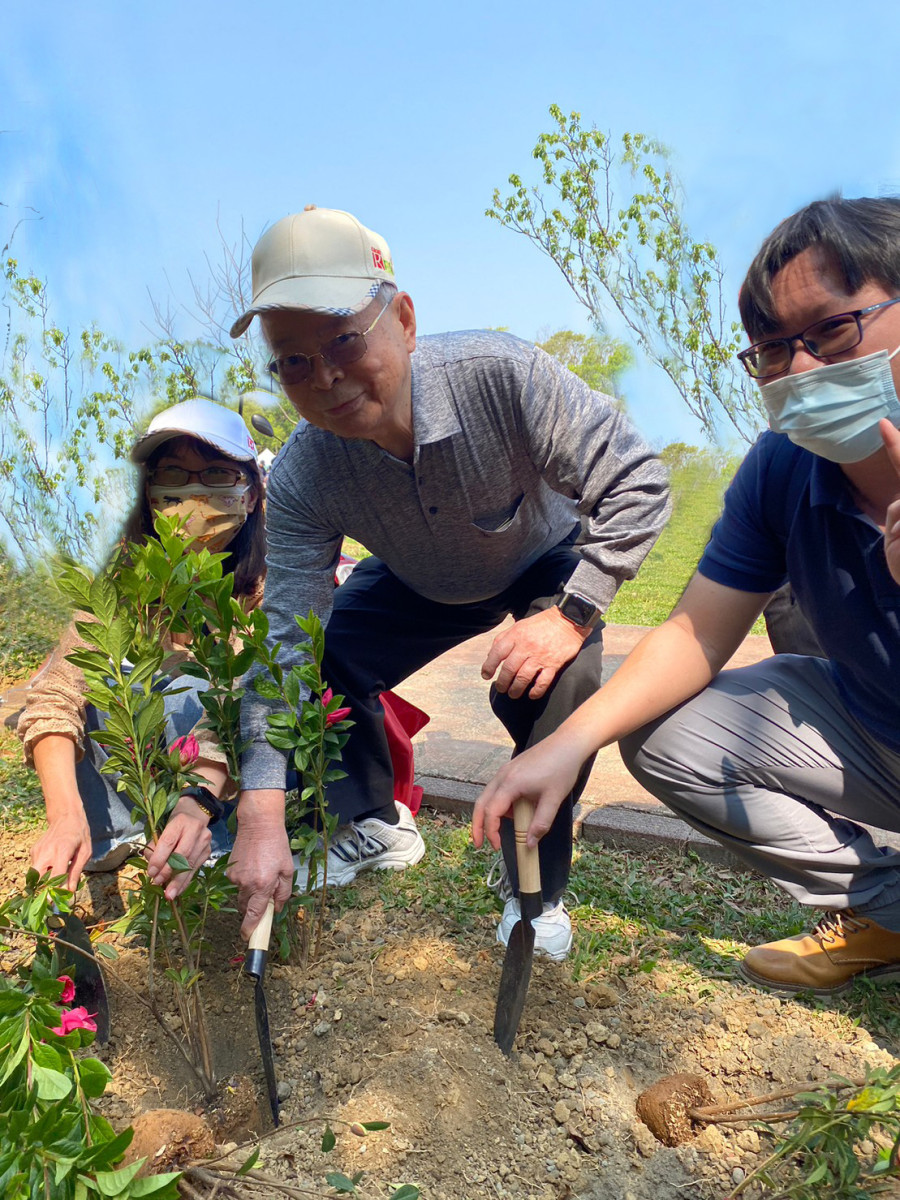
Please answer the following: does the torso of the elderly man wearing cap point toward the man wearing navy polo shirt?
no

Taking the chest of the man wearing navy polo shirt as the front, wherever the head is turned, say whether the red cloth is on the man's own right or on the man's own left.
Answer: on the man's own right

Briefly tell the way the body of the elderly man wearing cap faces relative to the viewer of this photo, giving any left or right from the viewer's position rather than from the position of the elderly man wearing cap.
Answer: facing the viewer

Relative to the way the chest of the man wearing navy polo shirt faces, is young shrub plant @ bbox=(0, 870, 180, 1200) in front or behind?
in front

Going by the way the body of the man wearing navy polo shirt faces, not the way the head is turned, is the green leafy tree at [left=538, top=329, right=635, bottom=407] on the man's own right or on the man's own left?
on the man's own right

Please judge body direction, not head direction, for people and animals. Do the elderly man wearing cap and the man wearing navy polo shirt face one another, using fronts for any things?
no

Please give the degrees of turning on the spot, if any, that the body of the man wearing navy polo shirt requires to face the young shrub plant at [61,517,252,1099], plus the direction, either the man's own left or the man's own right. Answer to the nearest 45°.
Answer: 0° — they already face it

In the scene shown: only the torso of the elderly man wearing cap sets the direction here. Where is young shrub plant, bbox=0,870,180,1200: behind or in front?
in front

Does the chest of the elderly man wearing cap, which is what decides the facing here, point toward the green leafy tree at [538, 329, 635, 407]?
no

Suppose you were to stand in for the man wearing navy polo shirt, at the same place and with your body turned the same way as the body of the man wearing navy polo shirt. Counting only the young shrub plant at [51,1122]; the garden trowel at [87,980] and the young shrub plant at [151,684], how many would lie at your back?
0

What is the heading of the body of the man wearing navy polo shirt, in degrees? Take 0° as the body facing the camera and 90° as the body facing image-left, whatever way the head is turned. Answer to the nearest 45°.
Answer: approximately 45°

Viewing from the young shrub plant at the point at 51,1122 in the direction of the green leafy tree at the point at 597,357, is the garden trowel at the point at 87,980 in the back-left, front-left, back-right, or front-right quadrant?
front-left

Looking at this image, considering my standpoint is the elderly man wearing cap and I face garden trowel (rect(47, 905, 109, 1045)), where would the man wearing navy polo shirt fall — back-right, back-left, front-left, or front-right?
back-left

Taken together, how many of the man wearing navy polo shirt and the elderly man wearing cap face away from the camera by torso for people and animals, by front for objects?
0

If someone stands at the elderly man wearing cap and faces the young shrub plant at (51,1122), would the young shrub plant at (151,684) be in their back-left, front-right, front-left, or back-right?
front-right
